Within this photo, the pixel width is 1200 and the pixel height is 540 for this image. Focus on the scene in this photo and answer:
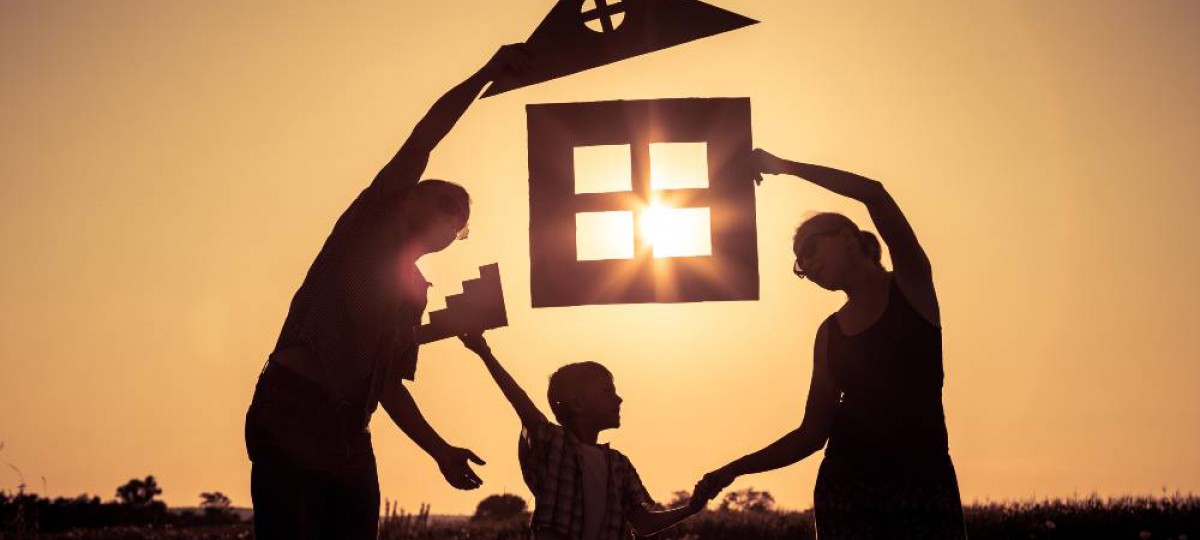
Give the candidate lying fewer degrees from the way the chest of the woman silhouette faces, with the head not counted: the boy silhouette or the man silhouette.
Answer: the man silhouette

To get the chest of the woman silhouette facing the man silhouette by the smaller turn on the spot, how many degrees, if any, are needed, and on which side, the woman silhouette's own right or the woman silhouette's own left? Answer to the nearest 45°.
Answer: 0° — they already face them

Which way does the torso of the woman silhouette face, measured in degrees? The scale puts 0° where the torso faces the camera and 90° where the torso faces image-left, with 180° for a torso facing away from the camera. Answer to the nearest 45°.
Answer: approximately 45°
